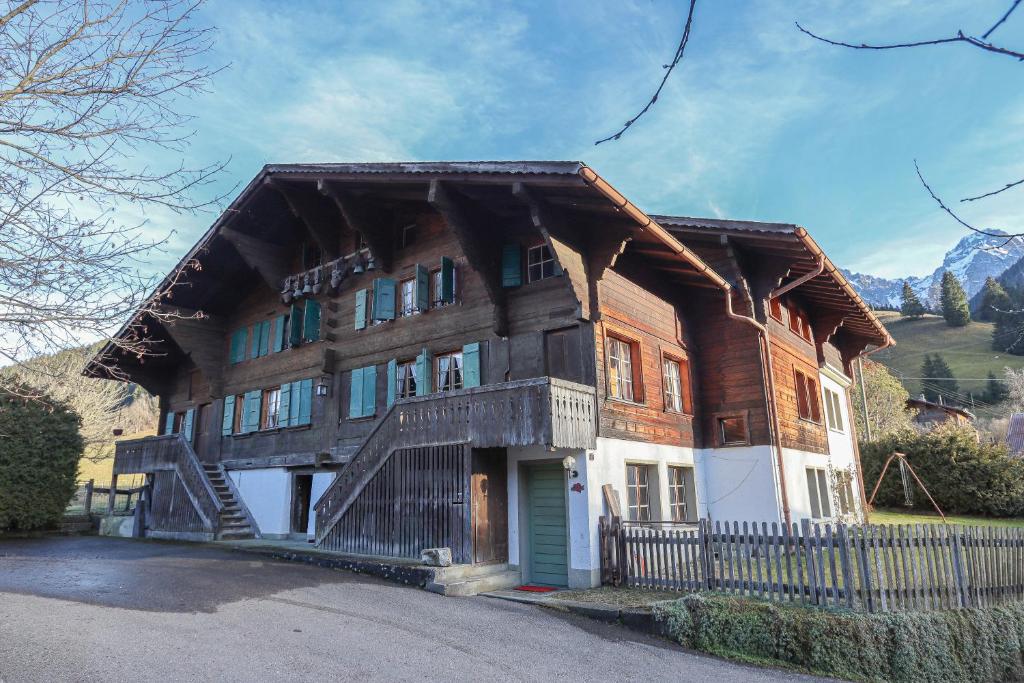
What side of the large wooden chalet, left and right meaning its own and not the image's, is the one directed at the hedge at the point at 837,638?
left

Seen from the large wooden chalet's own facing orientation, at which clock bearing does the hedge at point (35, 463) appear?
The hedge is roughly at 2 o'clock from the large wooden chalet.

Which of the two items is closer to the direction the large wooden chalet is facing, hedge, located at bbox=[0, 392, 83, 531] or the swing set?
the hedge

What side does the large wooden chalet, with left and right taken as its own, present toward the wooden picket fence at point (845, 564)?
left

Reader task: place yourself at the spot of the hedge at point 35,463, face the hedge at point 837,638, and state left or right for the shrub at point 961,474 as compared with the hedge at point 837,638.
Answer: left

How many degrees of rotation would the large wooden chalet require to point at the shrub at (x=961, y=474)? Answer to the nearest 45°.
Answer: approximately 180°

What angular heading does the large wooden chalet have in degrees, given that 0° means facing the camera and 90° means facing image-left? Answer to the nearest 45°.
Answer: approximately 45°

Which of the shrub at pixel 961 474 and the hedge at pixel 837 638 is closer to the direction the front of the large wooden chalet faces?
the hedge
